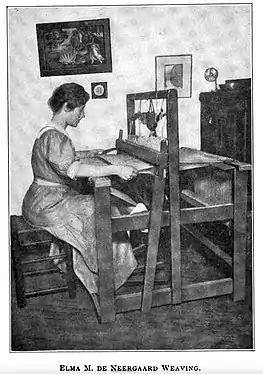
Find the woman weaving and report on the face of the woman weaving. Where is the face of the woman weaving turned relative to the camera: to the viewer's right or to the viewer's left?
to the viewer's right

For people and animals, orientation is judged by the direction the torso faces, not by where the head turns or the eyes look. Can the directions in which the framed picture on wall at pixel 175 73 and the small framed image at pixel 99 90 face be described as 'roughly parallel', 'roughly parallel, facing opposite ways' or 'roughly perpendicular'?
roughly parallel

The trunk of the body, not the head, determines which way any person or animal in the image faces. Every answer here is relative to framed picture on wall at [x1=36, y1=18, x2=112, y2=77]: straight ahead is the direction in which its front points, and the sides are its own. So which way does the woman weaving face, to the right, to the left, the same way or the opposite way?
to the left

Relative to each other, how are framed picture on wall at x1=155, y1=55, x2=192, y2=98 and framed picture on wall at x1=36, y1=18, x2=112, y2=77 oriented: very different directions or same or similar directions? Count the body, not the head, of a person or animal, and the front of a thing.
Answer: same or similar directions

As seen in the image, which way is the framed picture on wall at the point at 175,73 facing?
toward the camera

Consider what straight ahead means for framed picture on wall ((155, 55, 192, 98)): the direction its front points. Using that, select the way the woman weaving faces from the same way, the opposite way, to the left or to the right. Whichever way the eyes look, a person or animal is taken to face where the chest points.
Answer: to the left

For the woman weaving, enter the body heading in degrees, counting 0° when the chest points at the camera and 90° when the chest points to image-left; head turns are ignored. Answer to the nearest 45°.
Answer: approximately 270°

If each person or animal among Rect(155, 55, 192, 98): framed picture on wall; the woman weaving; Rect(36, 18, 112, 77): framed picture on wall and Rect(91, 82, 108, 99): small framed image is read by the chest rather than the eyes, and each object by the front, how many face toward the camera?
3

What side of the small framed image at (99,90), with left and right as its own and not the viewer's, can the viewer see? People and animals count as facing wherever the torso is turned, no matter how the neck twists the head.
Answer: front
